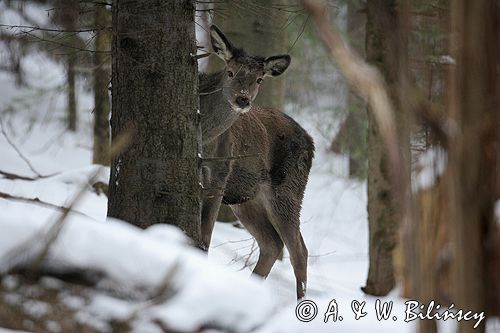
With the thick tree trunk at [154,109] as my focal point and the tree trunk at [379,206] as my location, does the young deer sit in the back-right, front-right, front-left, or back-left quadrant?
front-right

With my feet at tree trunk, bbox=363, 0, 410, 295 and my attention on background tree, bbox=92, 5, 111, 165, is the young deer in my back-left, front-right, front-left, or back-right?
front-left
